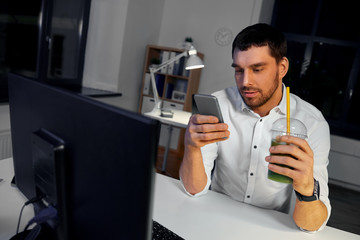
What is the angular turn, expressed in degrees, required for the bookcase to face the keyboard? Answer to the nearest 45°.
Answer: approximately 45° to its left

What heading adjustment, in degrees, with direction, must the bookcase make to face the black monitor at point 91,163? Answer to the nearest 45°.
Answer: approximately 45° to its left

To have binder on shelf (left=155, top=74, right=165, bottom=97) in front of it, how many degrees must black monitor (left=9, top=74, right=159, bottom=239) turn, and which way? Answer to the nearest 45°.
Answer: approximately 45° to its left

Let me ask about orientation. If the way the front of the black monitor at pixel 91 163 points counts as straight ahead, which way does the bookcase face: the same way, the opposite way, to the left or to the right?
the opposite way

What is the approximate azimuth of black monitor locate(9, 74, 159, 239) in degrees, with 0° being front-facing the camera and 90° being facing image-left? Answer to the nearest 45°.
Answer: approximately 225°

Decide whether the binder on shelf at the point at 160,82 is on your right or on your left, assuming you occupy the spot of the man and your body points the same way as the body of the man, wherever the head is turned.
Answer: on your right
